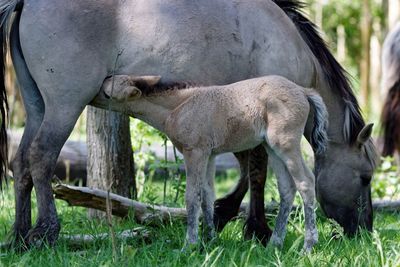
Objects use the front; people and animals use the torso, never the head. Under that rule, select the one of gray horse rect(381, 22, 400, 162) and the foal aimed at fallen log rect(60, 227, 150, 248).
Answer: the foal

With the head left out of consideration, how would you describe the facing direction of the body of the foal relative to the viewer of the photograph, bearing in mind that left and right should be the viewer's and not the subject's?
facing to the left of the viewer

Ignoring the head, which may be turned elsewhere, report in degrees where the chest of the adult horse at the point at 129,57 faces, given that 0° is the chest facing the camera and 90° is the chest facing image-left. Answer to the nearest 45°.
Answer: approximately 270°

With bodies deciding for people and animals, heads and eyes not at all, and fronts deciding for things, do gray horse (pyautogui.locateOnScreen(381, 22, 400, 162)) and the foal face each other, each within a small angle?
no

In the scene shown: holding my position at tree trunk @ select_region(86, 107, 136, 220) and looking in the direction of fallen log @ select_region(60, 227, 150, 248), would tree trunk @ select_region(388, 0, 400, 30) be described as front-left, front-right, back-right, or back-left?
back-left

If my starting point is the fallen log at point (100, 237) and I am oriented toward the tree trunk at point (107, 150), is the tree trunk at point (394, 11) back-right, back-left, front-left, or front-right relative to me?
front-right
